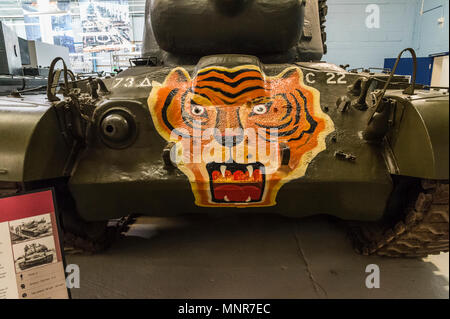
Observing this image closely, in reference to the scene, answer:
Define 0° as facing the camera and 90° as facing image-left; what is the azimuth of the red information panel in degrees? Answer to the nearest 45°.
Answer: approximately 0°

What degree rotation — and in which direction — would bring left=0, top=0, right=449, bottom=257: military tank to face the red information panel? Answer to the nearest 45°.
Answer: approximately 45° to its right

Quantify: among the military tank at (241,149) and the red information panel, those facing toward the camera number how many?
2

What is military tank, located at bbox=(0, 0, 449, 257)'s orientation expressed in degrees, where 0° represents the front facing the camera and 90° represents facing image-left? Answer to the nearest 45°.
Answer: approximately 0°

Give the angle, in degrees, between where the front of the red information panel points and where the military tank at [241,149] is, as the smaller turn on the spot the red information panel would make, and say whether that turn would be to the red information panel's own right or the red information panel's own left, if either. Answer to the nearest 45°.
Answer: approximately 90° to the red information panel's own left
